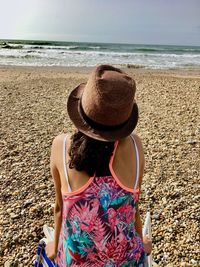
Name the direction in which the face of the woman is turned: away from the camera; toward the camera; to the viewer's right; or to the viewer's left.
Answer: away from the camera

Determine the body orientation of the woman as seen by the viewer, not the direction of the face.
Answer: away from the camera
